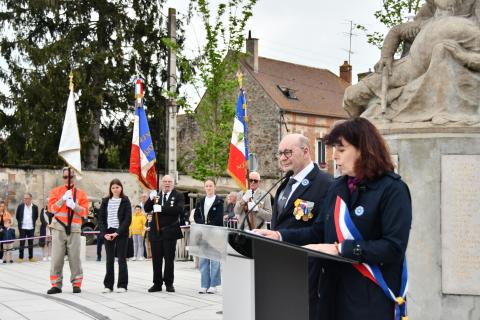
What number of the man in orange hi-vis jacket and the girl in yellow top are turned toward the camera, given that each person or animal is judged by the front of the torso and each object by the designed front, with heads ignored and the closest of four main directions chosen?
2

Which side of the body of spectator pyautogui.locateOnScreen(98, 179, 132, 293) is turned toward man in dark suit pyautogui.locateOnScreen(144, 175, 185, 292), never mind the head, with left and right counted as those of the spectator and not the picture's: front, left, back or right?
left

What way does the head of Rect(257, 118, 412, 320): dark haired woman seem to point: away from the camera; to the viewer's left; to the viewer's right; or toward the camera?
to the viewer's left

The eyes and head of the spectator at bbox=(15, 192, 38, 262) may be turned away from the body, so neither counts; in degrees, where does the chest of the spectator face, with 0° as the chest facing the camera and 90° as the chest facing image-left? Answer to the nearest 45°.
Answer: approximately 0°

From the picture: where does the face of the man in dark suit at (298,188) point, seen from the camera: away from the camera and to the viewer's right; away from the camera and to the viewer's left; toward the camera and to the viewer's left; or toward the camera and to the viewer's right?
toward the camera and to the viewer's left
